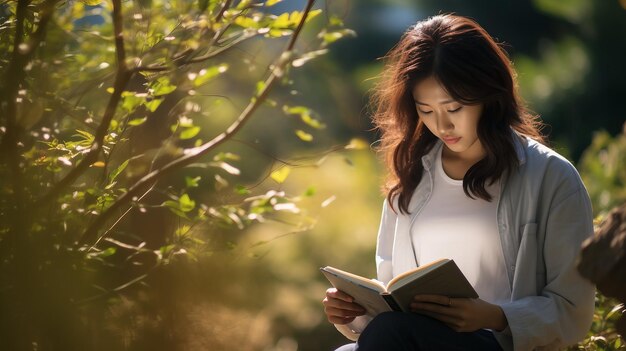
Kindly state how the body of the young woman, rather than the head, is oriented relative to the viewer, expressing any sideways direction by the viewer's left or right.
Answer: facing the viewer and to the left of the viewer

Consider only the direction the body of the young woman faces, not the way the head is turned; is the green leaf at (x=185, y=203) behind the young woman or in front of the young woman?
in front

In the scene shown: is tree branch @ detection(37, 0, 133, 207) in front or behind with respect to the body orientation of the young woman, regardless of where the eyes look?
in front

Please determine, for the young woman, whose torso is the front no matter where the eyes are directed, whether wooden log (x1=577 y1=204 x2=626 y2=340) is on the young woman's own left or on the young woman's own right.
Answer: on the young woman's own left

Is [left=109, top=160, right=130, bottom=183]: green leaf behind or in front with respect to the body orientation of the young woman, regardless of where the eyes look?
in front
